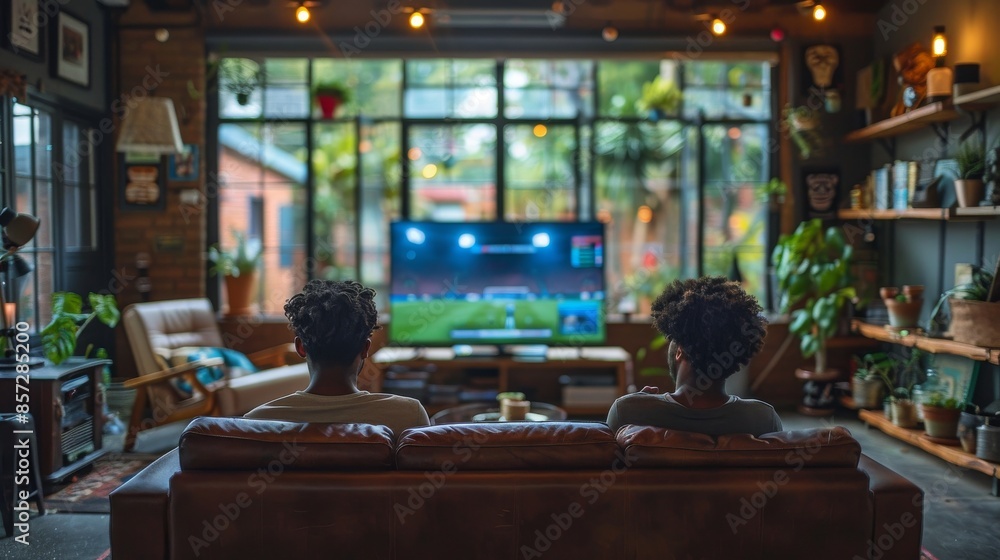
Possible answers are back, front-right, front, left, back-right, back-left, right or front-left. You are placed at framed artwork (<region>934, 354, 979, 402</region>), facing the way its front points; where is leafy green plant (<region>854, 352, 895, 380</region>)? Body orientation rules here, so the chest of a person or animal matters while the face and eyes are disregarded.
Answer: right

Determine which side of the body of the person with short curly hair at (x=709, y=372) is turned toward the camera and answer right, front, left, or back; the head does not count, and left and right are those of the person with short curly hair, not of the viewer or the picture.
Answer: back

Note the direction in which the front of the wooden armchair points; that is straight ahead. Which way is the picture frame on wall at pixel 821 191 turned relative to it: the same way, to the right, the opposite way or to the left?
to the right

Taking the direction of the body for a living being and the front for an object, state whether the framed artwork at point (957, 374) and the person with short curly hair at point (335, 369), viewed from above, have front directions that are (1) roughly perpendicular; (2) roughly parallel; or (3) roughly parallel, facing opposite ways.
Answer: roughly perpendicular

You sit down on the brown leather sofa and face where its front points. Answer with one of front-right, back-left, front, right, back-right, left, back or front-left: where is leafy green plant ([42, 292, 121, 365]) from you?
front-left

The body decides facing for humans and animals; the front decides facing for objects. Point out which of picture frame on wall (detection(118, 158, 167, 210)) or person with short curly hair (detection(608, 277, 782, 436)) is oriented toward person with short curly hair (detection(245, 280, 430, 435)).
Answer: the picture frame on wall

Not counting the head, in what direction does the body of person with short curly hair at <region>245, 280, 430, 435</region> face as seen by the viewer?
away from the camera

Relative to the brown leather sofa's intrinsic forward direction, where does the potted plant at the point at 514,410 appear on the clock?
The potted plant is roughly at 12 o'clock from the brown leather sofa.

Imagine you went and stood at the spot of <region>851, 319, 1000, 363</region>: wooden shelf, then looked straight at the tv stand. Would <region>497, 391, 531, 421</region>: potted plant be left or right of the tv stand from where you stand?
left

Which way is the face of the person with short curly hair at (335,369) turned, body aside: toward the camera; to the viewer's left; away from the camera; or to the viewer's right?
away from the camera

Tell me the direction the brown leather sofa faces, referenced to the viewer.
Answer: facing away from the viewer

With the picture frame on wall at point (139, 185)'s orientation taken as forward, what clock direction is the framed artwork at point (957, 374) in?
The framed artwork is roughly at 10 o'clock from the picture frame on wall.

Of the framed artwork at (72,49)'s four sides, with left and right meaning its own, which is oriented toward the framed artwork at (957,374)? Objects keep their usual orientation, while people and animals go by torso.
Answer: front

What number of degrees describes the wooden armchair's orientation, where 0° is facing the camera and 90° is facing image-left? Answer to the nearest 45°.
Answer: approximately 315°

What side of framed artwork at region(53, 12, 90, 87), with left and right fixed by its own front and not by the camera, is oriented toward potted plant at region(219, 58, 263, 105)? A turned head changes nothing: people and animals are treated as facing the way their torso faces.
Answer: left
